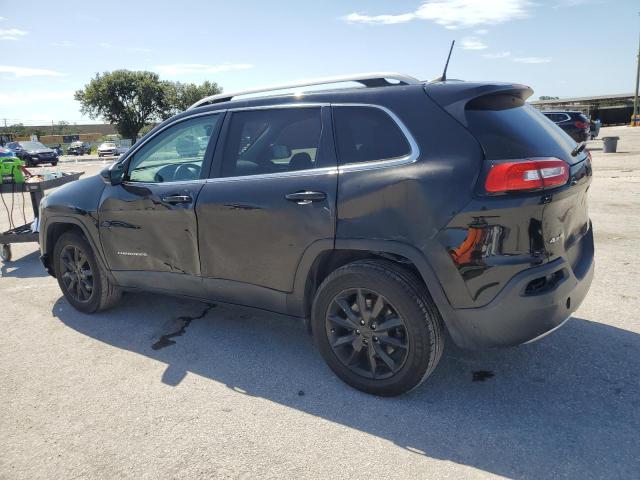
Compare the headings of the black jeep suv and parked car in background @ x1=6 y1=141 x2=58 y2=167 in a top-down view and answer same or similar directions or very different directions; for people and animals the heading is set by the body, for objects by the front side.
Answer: very different directions

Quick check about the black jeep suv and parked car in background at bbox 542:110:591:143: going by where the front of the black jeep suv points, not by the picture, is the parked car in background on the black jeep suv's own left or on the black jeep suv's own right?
on the black jeep suv's own right

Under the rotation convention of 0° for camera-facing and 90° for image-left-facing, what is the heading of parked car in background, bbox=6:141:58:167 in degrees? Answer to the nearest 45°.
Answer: approximately 315°

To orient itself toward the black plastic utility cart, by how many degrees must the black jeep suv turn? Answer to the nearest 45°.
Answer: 0° — it already faces it

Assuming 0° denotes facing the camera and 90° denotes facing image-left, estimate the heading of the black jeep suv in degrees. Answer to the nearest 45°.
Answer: approximately 135°

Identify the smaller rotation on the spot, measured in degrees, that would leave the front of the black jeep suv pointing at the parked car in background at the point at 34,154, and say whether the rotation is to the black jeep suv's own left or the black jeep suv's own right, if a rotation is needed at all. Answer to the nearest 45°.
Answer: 0° — it already faces it
